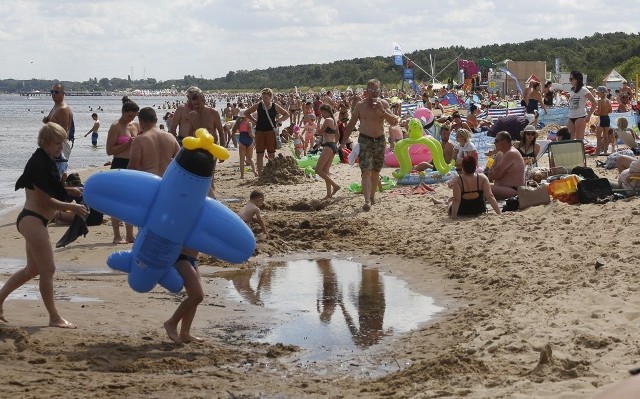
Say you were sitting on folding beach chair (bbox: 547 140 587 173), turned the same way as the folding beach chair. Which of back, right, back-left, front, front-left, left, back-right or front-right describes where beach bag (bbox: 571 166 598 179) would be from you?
back

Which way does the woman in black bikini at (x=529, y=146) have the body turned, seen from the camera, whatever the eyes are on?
toward the camera

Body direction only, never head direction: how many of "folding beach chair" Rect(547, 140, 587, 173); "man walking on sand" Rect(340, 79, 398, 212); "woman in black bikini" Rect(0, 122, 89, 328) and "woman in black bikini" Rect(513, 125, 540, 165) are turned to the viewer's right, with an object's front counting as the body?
1

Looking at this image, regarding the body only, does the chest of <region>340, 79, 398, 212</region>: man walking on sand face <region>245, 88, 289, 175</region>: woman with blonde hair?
no

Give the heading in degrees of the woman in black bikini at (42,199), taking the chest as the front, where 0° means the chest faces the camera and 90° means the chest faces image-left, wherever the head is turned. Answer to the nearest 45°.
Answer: approximately 270°

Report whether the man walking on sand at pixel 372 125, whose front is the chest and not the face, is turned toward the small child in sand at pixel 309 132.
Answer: no

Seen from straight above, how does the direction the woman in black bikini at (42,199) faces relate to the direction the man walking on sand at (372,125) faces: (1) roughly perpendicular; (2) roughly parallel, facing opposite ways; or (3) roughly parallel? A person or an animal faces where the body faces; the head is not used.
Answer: roughly perpendicular

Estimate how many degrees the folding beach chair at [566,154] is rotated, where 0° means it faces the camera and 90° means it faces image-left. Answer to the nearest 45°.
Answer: approximately 180°

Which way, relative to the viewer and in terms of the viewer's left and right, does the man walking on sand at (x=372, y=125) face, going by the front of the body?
facing the viewer

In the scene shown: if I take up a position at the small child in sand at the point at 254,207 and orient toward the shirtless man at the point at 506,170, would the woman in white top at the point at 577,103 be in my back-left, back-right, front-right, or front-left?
front-left

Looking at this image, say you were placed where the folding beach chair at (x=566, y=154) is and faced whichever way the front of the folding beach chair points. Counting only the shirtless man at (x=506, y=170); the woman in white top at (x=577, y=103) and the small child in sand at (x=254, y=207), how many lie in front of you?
1

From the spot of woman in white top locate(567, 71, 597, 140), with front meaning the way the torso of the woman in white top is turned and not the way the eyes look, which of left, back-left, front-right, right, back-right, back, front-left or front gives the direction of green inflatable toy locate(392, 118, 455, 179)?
front

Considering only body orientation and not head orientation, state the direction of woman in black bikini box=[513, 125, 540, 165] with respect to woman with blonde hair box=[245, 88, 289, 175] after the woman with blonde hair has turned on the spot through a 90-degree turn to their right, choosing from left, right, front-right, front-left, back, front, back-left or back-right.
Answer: back-left

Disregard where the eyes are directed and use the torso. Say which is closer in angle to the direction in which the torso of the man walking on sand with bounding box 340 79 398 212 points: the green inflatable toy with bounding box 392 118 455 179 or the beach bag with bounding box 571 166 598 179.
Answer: the beach bag

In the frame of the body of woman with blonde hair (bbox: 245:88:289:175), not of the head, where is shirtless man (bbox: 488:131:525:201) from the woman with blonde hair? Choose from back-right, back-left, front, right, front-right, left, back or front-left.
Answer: front-left
